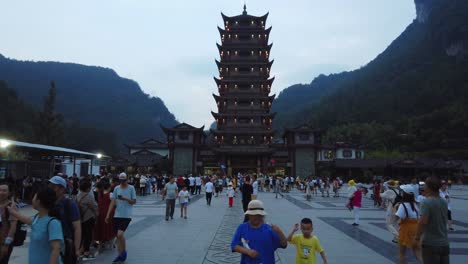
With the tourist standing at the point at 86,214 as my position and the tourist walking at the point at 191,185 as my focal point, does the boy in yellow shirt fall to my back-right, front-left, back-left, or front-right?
back-right

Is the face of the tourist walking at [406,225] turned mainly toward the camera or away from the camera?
away from the camera

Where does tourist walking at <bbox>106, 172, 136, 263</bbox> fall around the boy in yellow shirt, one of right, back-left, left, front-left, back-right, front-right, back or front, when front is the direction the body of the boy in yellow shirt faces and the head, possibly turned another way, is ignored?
back-right

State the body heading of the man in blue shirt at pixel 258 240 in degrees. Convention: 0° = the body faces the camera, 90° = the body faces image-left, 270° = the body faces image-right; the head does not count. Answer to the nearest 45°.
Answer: approximately 0°
